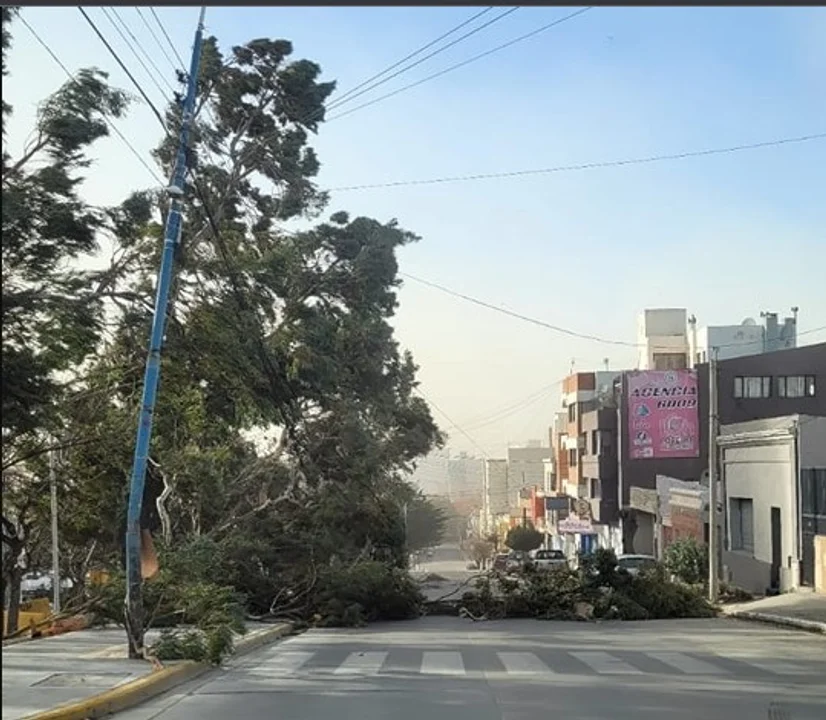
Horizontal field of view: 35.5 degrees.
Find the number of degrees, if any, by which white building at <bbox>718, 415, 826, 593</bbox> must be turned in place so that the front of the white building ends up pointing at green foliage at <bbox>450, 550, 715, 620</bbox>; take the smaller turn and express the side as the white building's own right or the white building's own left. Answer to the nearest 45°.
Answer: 0° — it already faces it

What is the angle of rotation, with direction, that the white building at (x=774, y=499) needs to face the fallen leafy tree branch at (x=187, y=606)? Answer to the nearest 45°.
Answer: approximately 45° to its left

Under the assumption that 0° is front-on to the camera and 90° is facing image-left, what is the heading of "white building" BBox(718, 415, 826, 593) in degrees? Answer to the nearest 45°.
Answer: approximately 45°

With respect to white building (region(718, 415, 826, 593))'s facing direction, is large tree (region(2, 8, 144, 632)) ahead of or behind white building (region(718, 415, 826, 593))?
ahead

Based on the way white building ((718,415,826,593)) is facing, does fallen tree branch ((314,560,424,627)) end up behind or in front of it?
in front

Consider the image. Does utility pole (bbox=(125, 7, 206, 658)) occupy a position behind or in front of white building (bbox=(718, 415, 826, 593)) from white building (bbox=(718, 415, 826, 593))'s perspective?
in front
